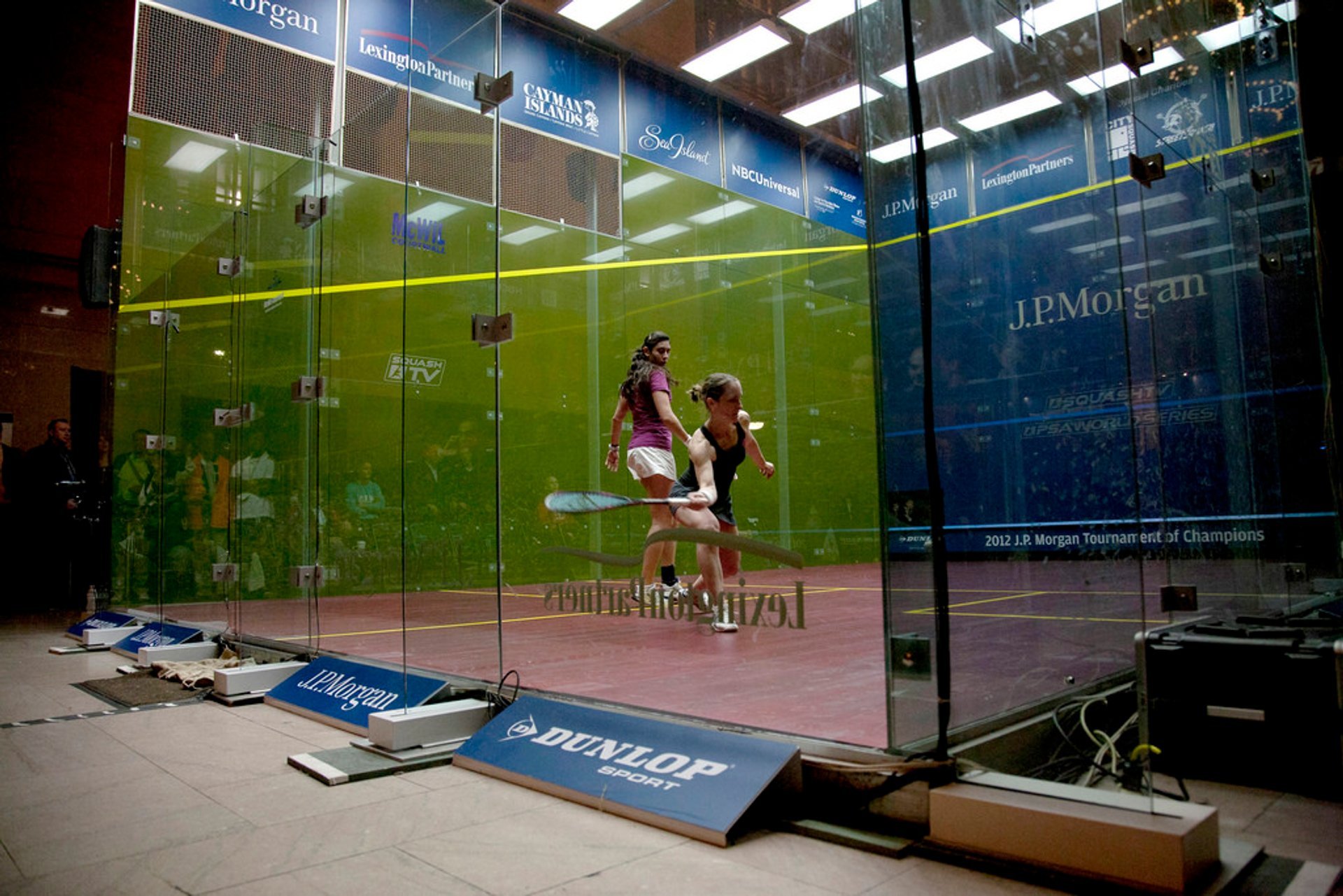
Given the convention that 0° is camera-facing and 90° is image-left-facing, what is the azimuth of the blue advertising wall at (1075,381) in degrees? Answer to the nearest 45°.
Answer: approximately 45°

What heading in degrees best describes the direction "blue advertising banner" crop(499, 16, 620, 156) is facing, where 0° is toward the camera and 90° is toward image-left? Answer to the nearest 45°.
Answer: approximately 315°

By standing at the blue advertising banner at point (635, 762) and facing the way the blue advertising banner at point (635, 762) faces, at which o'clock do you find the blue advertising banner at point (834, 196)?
the blue advertising banner at point (834, 196) is roughly at 5 o'clock from the blue advertising banner at point (635, 762).
